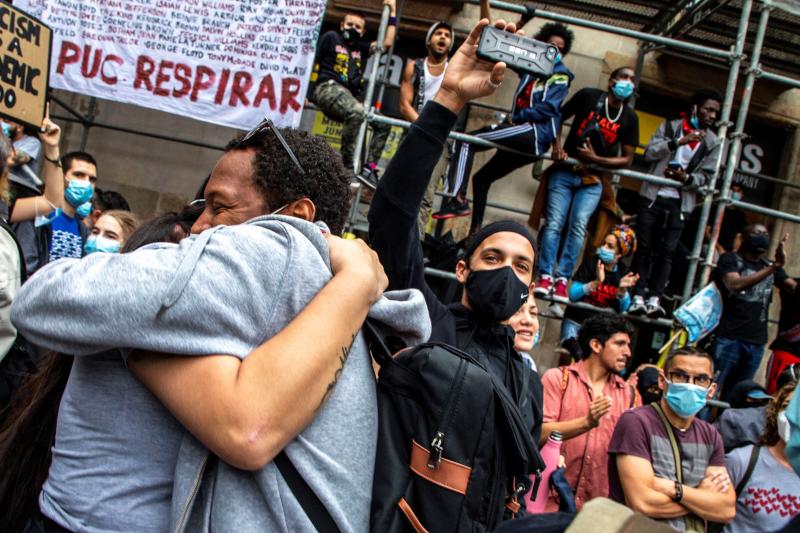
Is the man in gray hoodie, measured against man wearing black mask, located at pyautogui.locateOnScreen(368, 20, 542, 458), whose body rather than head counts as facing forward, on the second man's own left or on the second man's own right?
on the second man's own right

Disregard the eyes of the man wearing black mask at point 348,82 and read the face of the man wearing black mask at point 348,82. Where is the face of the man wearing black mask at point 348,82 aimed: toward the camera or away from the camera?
toward the camera

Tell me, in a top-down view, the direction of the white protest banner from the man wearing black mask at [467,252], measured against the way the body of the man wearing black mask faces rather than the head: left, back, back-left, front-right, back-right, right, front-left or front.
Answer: back

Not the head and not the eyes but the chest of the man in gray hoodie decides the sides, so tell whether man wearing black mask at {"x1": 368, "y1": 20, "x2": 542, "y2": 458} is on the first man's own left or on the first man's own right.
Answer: on the first man's own right

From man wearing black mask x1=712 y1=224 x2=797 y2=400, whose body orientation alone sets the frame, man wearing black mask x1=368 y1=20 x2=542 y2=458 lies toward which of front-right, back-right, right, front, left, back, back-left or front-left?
front-right

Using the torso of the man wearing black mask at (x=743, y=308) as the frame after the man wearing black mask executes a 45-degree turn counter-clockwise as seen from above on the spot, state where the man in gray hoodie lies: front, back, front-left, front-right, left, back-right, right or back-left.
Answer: right

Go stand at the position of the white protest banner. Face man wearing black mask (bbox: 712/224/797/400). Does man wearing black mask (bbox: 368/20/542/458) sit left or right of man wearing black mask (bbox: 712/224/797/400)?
right

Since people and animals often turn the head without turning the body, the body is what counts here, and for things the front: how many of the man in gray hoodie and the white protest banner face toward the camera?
1

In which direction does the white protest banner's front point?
toward the camera

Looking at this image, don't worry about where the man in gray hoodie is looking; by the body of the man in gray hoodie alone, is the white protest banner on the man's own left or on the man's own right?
on the man's own right

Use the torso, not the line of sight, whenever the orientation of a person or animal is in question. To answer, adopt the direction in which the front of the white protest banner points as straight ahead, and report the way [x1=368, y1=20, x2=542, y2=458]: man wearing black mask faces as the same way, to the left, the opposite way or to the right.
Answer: the same way

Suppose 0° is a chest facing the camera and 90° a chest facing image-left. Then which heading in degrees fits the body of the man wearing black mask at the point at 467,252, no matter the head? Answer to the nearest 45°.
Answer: approximately 315°

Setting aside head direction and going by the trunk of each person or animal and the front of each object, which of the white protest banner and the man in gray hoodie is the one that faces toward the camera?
the white protest banner

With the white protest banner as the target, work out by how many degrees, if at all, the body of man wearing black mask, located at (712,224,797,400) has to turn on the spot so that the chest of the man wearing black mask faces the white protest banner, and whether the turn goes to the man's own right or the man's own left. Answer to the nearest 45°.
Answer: approximately 90° to the man's own right

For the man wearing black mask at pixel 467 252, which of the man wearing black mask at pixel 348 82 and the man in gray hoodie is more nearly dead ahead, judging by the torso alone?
the man in gray hoodie

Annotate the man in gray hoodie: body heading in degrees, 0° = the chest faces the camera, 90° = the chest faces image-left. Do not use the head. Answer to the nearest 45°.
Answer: approximately 90°
